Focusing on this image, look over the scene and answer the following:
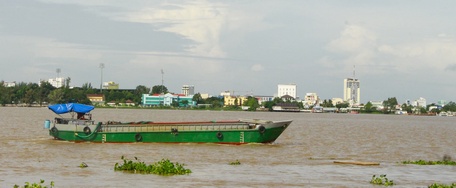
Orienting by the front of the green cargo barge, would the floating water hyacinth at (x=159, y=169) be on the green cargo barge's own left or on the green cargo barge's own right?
on the green cargo barge's own right

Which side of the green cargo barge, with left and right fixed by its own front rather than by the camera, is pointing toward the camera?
right

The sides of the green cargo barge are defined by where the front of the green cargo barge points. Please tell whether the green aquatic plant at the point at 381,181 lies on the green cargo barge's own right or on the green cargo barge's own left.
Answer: on the green cargo barge's own right
